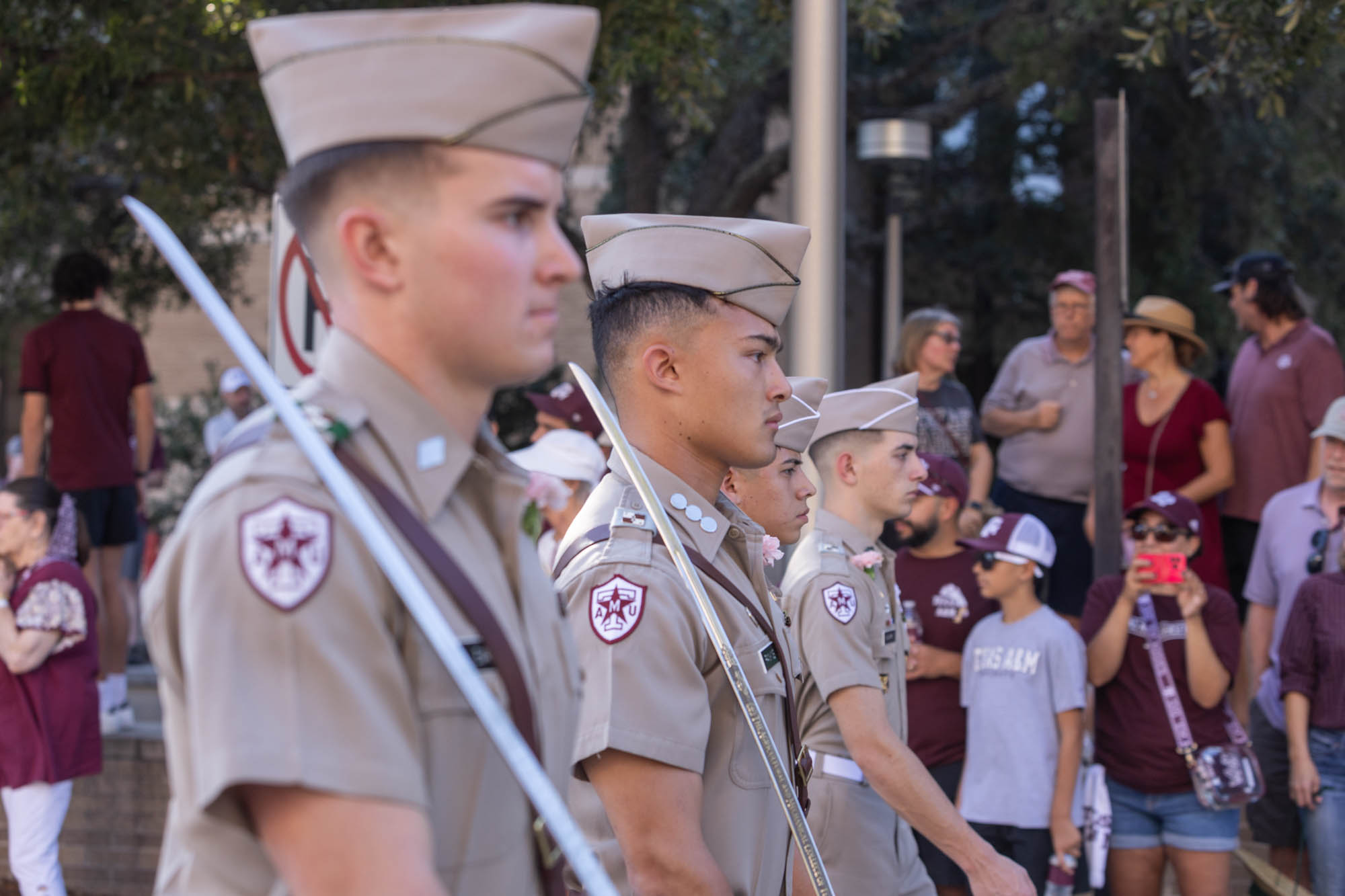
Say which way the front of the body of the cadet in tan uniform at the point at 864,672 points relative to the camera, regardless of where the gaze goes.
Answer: to the viewer's right

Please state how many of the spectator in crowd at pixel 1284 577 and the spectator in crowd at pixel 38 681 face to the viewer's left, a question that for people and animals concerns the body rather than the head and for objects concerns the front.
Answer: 1

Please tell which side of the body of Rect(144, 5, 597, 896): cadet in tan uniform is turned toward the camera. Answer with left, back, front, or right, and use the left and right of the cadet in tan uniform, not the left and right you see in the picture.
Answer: right

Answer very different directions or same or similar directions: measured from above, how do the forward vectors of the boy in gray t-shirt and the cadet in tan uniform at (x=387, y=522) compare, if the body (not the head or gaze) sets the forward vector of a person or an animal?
very different directions

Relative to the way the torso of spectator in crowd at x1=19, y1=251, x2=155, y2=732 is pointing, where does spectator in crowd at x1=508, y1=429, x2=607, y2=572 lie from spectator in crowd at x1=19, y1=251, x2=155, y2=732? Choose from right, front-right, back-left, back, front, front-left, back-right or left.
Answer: back-right

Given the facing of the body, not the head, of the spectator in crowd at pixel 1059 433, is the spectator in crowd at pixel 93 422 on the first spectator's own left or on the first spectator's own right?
on the first spectator's own right

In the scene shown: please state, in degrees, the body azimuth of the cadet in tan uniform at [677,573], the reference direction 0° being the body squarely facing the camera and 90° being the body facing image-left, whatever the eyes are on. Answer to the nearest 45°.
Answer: approximately 270°

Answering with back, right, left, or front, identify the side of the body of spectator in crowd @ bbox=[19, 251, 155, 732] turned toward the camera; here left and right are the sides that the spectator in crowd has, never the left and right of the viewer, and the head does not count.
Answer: back

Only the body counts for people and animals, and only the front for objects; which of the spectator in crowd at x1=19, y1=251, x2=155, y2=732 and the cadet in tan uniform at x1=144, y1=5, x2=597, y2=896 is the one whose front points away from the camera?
the spectator in crowd

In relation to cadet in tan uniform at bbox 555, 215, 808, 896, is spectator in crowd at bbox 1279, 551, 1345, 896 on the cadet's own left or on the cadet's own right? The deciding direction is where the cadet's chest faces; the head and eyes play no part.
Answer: on the cadet's own left

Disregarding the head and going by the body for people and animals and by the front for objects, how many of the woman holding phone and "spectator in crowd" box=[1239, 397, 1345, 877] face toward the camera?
2

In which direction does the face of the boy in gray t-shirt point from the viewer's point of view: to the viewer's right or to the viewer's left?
to the viewer's left

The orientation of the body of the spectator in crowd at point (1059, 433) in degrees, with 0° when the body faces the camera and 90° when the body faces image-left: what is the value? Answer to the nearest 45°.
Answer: approximately 0°
